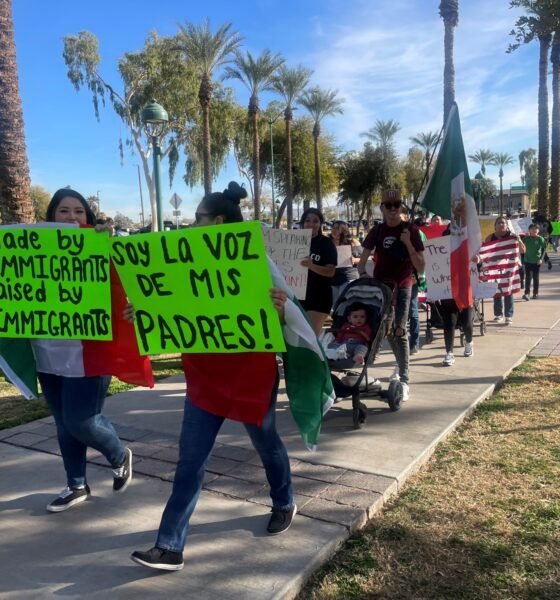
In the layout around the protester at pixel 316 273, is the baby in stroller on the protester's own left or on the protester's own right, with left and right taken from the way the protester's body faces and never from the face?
on the protester's own left

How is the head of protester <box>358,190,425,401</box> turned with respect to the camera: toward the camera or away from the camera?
toward the camera

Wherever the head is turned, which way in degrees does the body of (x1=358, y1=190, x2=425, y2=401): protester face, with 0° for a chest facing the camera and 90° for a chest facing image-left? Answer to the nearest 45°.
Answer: approximately 0°

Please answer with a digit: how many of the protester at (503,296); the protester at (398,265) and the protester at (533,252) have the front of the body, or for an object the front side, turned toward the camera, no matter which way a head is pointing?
3

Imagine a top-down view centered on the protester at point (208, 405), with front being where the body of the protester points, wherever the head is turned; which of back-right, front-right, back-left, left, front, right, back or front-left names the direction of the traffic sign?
back-right

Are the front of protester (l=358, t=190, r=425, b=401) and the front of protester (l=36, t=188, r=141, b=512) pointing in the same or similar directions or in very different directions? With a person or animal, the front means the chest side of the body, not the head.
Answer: same or similar directions

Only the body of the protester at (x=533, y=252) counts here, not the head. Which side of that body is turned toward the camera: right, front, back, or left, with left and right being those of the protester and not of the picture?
front

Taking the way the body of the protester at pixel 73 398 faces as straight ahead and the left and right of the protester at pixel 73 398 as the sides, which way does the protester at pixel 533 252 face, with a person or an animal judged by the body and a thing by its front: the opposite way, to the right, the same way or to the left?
the same way

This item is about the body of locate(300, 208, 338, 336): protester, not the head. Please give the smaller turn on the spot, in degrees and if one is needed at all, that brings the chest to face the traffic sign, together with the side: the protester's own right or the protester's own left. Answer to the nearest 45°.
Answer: approximately 135° to the protester's own right

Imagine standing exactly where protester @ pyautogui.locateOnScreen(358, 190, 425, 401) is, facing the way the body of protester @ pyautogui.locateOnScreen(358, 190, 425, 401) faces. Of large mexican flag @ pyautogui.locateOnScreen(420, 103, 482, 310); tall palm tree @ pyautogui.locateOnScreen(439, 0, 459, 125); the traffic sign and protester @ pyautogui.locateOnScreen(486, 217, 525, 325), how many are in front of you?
0

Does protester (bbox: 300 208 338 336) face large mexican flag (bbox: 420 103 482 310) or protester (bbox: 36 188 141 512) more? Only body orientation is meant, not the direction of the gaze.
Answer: the protester

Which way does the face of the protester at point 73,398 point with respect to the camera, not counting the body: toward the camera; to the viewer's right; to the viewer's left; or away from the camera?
toward the camera

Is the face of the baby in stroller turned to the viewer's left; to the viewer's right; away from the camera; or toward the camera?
toward the camera

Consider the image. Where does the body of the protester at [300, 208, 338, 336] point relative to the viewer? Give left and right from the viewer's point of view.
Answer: facing the viewer and to the left of the viewer
